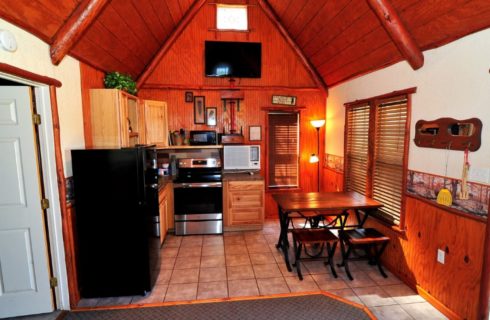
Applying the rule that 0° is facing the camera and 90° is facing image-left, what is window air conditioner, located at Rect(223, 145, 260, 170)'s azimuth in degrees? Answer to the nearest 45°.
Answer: approximately 0°

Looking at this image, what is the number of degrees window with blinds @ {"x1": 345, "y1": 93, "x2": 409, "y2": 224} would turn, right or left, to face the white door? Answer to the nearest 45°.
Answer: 0° — it already faces it

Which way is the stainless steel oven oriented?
toward the camera

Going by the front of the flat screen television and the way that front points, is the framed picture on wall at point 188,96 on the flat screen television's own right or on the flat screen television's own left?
on the flat screen television's own right

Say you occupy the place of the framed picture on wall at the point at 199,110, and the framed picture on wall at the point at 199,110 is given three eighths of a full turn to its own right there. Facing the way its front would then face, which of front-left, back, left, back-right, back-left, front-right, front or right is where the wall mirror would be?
back

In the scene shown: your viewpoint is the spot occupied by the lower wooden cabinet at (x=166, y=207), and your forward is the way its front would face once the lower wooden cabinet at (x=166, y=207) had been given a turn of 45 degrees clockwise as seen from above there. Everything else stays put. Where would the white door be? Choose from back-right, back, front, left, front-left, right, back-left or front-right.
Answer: right

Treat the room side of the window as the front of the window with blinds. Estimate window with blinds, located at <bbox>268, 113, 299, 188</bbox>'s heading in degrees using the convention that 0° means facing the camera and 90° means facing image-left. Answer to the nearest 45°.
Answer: approximately 0°

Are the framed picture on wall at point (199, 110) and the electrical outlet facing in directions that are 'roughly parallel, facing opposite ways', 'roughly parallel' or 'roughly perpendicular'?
roughly perpendicular

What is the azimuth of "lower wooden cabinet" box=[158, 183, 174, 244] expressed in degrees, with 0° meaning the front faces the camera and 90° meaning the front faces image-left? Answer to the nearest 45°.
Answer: approximately 270°

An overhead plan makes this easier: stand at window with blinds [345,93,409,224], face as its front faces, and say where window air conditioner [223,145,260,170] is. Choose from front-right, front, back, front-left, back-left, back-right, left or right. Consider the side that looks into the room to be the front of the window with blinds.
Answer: front-right

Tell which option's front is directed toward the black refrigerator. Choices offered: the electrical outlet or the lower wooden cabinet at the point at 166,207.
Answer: the electrical outlet

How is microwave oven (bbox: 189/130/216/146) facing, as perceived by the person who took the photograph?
facing the viewer

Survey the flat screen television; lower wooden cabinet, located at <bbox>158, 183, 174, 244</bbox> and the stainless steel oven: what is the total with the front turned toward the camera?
2
